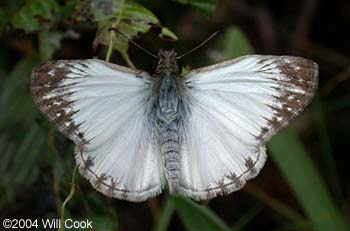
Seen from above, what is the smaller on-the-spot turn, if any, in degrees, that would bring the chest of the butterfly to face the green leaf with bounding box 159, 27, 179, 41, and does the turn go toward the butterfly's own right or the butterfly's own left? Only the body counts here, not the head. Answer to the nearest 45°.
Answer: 0° — it already faces it

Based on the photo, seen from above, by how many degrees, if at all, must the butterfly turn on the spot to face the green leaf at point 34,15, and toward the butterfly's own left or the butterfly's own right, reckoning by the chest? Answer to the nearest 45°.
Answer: approximately 45° to the butterfly's own left

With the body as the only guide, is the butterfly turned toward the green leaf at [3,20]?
no

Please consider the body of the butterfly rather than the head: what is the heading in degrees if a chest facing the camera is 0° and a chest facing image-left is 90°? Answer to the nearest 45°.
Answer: approximately 180°

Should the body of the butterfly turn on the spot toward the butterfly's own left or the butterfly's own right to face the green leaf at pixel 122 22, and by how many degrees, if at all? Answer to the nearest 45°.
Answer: approximately 45° to the butterfly's own left

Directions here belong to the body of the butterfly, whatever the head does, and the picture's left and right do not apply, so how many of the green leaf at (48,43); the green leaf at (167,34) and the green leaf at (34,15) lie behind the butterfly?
0

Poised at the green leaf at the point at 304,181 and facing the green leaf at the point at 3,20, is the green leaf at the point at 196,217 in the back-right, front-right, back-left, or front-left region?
front-left
